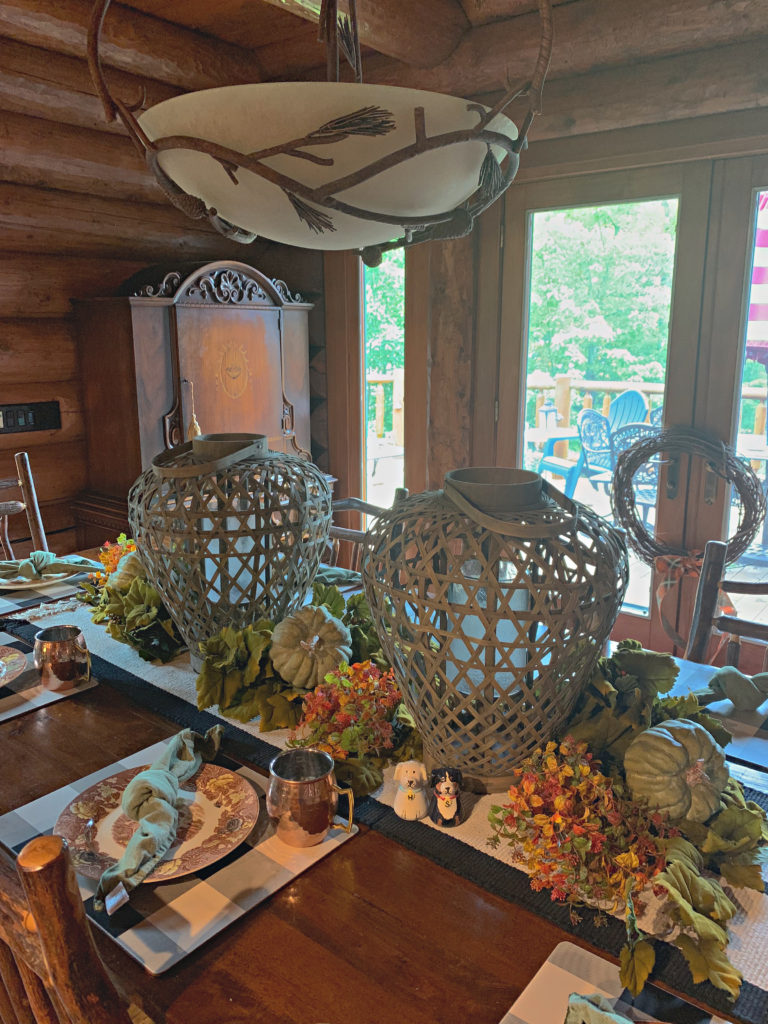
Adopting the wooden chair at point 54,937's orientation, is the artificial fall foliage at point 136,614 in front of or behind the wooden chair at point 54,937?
in front

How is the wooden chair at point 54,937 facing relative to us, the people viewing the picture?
facing away from the viewer and to the right of the viewer

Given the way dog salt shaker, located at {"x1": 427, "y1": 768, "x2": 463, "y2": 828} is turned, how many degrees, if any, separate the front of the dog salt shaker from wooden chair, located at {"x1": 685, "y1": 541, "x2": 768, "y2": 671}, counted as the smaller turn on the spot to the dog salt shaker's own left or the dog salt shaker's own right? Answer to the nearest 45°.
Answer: approximately 135° to the dog salt shaker's own left

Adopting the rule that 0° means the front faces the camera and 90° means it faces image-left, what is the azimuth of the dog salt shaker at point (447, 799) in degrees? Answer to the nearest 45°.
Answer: approximately 0°

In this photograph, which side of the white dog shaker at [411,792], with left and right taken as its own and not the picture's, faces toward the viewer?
front

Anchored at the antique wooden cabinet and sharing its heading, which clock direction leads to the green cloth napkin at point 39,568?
The green cloth napkin is roughly at 2 o'clock from the antique wooden cabinet.

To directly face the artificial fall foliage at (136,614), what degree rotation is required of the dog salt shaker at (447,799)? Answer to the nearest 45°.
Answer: approximately 135° to its right

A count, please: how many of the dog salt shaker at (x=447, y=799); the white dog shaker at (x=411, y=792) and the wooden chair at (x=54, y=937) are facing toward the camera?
2

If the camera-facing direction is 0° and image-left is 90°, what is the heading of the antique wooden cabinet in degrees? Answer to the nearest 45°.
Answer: approximately 315°

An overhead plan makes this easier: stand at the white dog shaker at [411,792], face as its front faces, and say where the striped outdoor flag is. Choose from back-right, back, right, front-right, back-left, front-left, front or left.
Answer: back-left
